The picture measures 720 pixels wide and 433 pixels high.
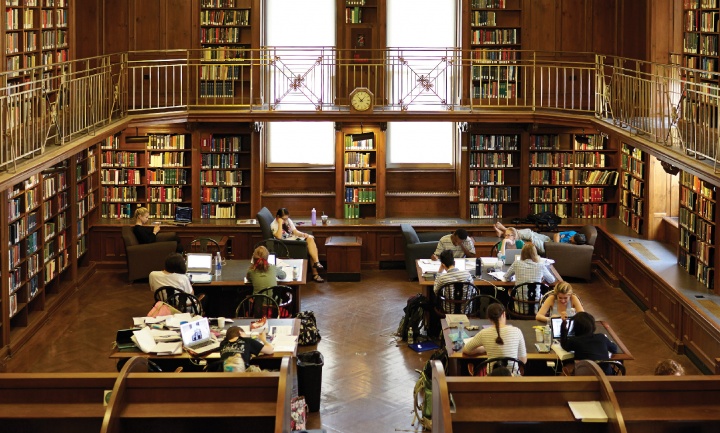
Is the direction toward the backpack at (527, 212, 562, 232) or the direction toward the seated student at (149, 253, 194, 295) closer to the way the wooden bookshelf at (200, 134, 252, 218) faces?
the seated student

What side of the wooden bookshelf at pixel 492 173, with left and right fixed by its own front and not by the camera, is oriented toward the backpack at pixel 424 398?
front

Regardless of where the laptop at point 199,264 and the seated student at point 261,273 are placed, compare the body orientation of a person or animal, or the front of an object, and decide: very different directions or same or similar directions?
very different directions

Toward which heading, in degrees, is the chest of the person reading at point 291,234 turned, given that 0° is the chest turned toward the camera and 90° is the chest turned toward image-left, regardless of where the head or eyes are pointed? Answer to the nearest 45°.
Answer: approximately 315°

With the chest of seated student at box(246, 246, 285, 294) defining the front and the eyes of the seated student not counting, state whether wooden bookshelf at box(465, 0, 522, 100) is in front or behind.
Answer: in front

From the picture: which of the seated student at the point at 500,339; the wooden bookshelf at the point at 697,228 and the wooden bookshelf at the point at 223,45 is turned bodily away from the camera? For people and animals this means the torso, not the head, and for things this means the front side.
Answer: the seated student

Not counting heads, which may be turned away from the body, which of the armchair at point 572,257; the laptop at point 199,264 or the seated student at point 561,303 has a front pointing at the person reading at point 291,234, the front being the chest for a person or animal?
the armchair

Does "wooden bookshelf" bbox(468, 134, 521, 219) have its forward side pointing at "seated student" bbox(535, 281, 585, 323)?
yes
